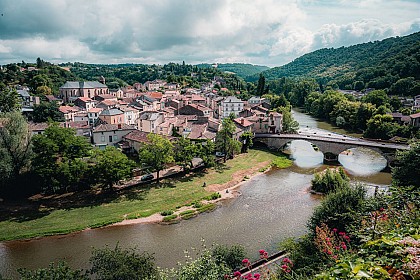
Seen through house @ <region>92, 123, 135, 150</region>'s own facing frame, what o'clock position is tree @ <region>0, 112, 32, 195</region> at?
The tree is roughly at 1 o'clock from the house.

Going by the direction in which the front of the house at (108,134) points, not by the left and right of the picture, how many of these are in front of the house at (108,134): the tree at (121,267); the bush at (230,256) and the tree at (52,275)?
3

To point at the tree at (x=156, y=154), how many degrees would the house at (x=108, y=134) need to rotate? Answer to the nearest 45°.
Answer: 0° — it already faces it

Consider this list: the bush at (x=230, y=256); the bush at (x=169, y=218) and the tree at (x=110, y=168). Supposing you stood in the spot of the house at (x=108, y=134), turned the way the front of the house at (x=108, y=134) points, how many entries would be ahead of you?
3

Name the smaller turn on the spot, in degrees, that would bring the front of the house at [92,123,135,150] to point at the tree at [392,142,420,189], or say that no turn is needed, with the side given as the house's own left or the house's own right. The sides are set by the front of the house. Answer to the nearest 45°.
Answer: approximately 45° to the house's own left

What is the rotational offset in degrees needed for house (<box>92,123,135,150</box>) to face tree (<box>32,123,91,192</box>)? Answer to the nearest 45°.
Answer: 0° — it already faces it

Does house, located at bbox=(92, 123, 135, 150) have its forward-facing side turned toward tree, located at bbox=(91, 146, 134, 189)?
yes

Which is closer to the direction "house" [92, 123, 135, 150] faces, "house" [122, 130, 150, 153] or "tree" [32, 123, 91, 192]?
the tree

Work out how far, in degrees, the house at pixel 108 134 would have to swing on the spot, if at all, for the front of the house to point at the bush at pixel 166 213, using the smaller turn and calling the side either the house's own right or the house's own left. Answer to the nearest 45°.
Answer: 0° — it already faces it

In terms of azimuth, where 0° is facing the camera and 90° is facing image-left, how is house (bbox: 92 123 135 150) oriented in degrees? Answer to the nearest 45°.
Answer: approximately 0°

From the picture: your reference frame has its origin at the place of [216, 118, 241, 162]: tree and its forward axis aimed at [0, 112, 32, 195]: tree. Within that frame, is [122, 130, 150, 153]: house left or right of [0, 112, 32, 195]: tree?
right

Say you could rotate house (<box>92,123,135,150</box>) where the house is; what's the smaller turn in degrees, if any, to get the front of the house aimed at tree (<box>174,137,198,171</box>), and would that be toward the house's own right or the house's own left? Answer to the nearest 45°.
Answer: approximately 45° to the house's own left
